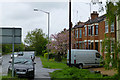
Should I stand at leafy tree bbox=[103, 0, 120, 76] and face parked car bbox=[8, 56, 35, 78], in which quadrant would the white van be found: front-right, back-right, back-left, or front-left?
front-right

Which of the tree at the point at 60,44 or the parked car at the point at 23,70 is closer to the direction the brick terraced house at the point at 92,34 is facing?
the parked car

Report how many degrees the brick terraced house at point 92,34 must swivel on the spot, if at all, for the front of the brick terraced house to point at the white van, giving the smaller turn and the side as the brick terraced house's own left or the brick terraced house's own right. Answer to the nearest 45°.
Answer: approximately 45° to the brick terraced house's own left
